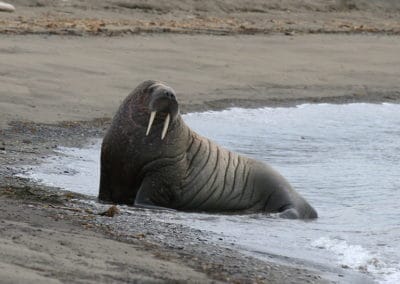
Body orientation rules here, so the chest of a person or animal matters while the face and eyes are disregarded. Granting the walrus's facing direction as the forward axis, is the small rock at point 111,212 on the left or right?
on its left

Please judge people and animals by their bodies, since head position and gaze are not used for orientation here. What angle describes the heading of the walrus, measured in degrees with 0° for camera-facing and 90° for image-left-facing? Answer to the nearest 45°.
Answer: approximately 90°
